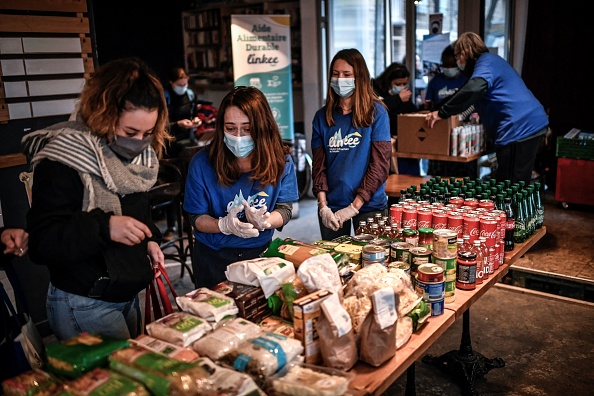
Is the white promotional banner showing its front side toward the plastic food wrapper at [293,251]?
yes

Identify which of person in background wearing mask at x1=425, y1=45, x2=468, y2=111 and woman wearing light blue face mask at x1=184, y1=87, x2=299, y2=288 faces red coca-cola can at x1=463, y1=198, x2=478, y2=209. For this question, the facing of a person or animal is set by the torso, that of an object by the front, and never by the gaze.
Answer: the person in background wearing mask

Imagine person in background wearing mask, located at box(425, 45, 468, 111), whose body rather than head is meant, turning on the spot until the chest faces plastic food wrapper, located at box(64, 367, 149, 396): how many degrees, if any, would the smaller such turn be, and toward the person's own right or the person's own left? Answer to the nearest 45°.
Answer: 0° — they already face it

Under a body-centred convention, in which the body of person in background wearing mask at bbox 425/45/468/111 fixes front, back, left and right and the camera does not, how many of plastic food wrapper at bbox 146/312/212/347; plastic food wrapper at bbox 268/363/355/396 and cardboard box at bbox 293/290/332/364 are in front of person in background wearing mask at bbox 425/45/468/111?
3

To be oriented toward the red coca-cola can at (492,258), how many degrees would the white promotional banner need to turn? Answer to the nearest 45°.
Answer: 0° — it already faces it

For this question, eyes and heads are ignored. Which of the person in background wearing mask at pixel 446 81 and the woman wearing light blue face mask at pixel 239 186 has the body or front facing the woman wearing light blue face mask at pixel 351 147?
the person in background wearing mask

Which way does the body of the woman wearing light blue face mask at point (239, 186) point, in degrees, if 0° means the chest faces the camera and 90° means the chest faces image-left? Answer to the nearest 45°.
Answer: approximately 0°

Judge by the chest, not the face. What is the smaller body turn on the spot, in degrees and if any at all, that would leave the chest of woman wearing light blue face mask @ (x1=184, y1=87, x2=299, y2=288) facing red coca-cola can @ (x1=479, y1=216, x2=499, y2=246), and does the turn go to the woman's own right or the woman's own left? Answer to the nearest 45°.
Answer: approximately 90° to the woman's own left
